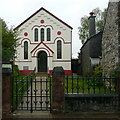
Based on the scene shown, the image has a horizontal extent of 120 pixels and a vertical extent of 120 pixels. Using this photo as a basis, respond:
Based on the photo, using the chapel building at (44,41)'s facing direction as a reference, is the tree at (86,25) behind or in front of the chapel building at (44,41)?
behind

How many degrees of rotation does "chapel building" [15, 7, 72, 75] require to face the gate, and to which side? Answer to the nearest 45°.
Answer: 0° — it already faces it

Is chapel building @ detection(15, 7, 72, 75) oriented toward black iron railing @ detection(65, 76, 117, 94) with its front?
yes

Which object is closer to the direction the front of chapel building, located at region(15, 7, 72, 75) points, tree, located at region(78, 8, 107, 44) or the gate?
the gate

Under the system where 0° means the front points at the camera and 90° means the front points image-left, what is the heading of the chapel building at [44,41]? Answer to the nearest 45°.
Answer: approximately 0°
